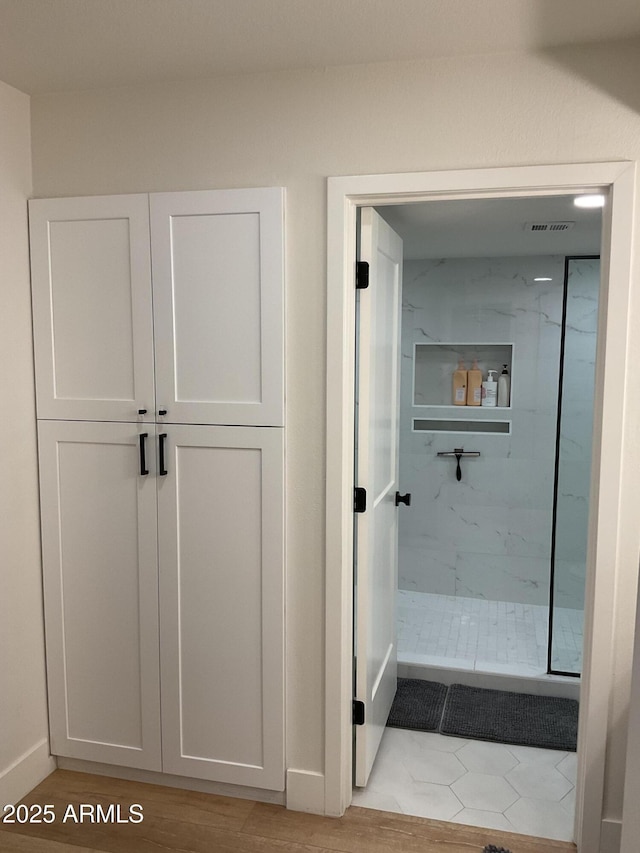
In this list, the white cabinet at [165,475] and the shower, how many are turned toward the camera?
2

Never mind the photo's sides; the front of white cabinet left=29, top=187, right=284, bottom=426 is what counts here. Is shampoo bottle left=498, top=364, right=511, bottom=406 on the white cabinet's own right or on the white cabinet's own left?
on the white cabinet's own left

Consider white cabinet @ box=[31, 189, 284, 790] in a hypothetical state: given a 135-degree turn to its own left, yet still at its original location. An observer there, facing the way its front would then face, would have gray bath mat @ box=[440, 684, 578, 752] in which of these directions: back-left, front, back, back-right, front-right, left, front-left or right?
front-right

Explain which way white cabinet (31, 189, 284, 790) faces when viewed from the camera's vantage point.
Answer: facing the viewer

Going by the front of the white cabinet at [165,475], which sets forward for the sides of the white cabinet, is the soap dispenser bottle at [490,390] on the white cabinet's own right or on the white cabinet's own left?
on the white cabinet's own left

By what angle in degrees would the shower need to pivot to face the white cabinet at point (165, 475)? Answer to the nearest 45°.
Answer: approximately 45° to its right

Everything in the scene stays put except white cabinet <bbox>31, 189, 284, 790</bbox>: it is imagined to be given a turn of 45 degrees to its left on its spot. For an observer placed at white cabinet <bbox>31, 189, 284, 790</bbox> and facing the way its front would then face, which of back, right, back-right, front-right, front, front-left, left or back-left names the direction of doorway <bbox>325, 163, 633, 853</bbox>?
front

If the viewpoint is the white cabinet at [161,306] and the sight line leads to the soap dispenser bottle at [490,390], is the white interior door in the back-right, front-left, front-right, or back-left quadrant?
front-right

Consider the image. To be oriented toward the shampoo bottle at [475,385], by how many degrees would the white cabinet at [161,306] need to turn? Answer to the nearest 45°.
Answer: approximately 135° to its left
